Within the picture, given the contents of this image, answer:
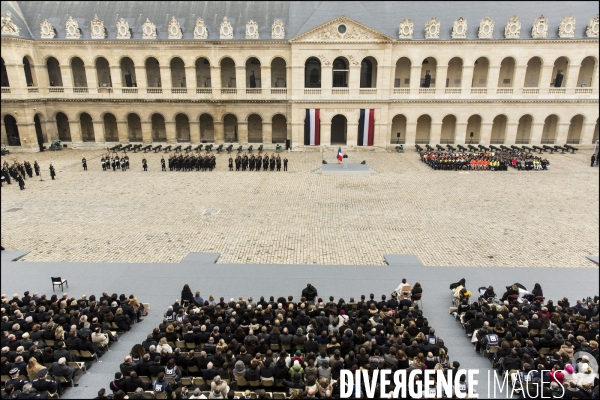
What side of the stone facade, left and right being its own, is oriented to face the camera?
front
